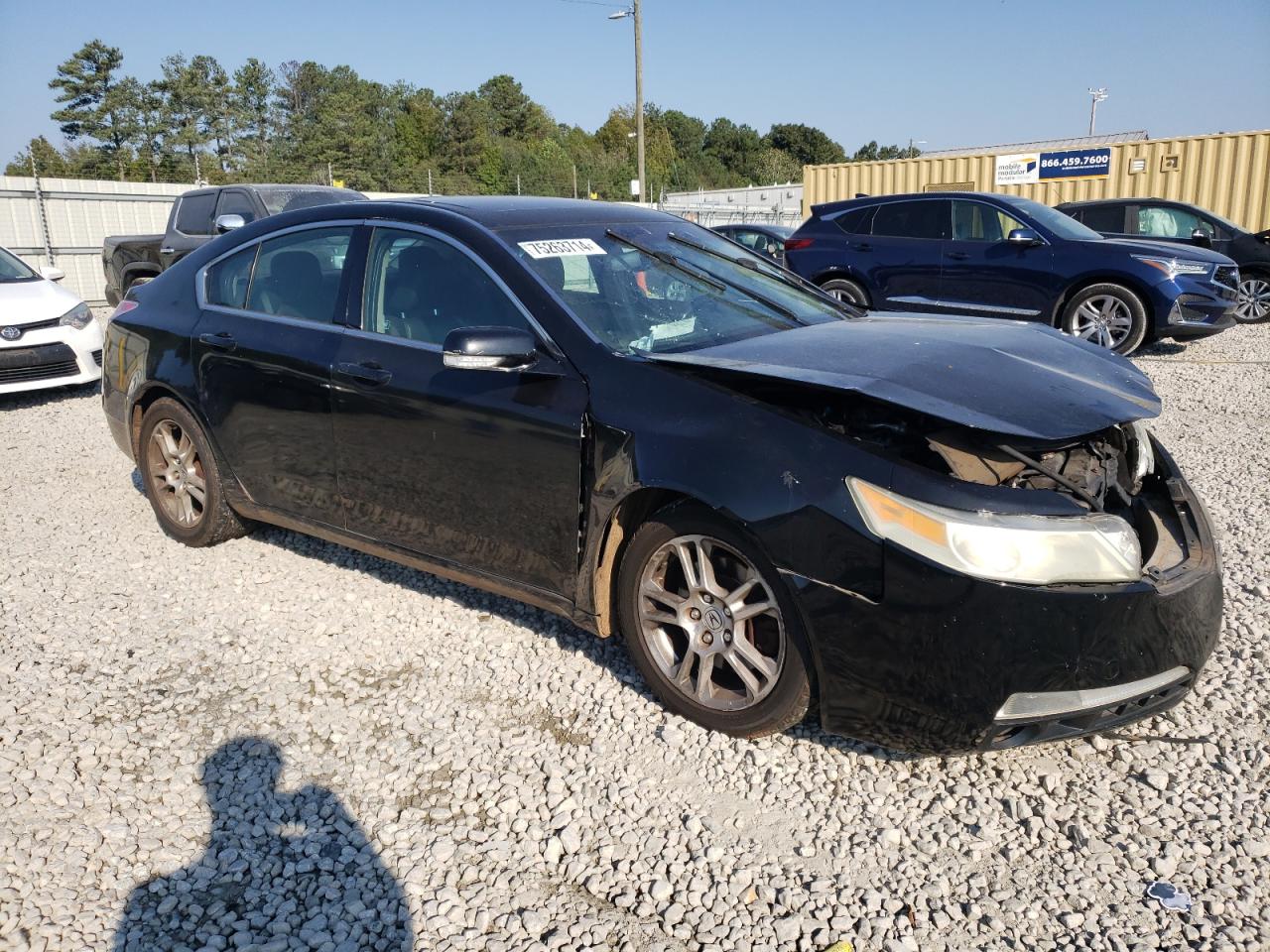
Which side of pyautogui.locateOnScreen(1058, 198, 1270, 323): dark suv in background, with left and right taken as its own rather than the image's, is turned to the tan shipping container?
left

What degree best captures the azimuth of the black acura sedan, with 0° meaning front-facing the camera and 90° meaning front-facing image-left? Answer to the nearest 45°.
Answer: approximately 315°

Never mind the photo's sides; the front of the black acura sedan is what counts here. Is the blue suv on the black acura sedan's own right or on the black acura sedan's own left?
on the black acura sedan's own left

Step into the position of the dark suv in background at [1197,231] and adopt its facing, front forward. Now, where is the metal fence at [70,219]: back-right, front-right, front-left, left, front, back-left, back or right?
back

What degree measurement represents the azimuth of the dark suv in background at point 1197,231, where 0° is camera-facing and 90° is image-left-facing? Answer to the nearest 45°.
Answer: approximately 270°

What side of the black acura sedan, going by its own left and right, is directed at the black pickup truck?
back

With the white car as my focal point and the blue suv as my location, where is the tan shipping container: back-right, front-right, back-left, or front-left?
back-right

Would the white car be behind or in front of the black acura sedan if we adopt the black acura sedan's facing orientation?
behind

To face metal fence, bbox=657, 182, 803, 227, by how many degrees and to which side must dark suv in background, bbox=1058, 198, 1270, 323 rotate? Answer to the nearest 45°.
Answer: approximately 135° to its left

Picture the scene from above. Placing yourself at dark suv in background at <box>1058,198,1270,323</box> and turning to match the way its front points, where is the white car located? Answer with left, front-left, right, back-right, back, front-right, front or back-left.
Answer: back-right

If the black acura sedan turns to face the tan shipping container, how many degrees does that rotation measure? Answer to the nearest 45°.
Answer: approximately 90° to its left
